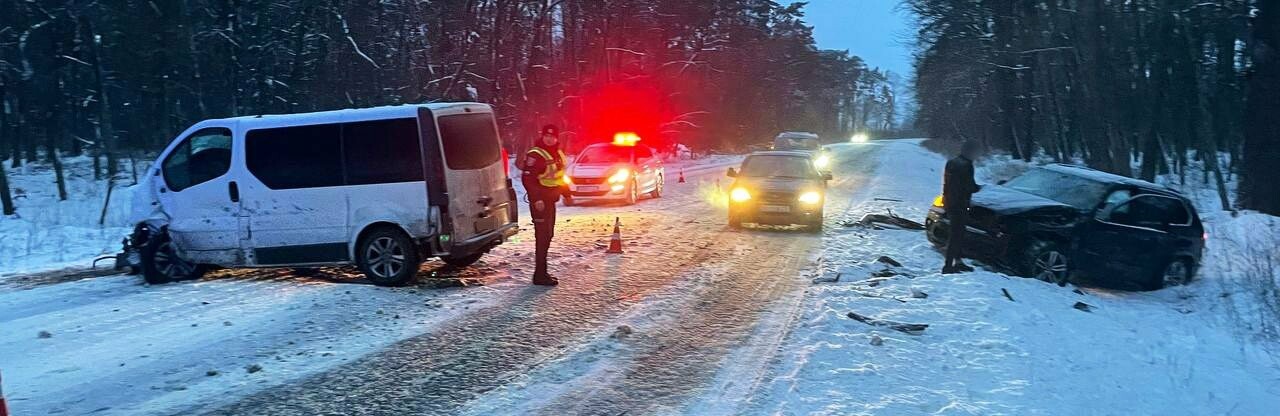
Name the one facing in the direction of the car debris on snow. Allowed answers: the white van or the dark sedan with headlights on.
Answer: the dark sedan with headlights on

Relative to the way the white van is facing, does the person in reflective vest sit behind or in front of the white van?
behind

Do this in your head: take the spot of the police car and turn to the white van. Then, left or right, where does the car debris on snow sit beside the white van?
left

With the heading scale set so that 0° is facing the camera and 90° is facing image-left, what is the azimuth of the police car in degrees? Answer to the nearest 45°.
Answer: approximately 45°

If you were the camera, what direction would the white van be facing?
facing away from the viewer and to the left of the viewer

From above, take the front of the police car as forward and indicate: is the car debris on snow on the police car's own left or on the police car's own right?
on the police car's own left

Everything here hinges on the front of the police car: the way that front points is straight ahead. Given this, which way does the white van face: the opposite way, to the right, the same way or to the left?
to the right

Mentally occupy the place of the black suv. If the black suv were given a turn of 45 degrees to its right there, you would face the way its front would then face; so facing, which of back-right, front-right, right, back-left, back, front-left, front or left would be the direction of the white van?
front-left

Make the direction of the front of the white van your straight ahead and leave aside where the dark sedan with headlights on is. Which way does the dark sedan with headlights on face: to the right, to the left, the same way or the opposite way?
to the left

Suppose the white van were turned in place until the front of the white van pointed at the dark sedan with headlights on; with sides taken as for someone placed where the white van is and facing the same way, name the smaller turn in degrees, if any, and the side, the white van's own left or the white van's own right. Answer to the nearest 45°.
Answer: approximately 135° to the white van's own right

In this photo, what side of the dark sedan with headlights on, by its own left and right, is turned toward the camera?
front

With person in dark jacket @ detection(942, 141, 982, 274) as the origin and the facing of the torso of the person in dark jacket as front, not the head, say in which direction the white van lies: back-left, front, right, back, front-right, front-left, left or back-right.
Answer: back-right

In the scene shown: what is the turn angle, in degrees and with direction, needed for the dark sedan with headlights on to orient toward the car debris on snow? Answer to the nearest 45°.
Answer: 0° — it already faces it

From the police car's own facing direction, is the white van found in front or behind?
in front

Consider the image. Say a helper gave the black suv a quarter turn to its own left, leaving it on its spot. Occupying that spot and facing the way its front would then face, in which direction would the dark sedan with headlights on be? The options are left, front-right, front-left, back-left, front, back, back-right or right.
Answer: back-right
